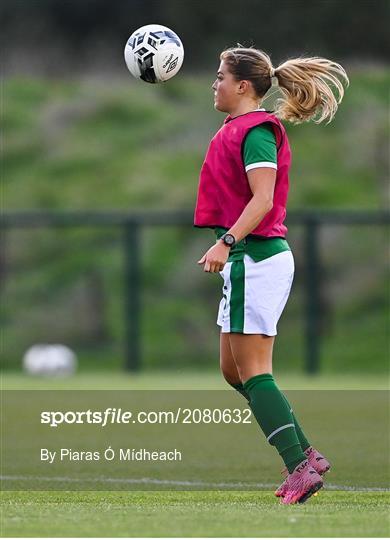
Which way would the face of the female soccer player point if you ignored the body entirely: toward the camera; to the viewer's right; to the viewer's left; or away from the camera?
to the viewer's left

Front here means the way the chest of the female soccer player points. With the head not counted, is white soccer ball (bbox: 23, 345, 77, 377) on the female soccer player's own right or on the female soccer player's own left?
on the female soccer player's own right

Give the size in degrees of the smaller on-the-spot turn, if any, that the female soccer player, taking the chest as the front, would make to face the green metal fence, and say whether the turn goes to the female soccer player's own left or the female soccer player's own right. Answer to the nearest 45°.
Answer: approximately 90° to the female soccer player's own right

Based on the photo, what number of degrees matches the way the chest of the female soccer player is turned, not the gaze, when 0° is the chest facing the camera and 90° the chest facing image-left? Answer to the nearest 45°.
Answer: approximately 90°

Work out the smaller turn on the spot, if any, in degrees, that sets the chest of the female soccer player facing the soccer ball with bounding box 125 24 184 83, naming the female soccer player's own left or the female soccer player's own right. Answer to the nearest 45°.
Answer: approximately 45° to the female soccer player's own right
